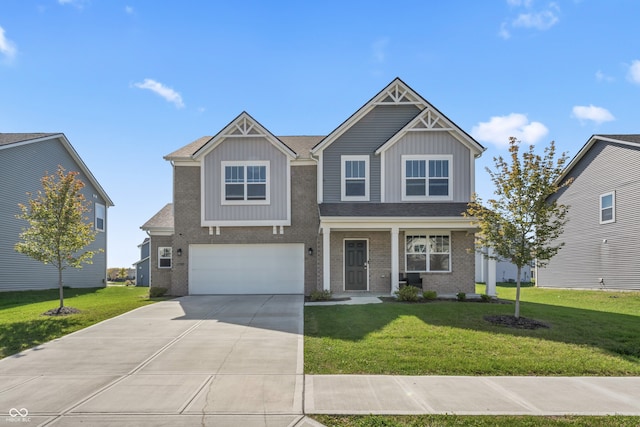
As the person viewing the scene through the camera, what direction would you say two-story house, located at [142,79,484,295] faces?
facing the viewer

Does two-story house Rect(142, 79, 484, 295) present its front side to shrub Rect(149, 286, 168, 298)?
no

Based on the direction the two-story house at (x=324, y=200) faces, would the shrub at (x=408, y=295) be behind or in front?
in front

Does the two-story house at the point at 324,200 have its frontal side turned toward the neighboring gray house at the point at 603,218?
no

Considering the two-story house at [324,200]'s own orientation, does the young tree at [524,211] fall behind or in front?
in front

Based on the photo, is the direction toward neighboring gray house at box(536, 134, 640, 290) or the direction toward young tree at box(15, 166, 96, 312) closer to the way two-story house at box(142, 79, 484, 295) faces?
the young tree

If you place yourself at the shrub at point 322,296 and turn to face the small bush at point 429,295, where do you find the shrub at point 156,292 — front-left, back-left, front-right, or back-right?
back-left

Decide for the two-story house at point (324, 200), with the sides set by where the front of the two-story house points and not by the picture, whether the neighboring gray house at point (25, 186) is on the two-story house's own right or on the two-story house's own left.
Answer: on the two-story house's own right

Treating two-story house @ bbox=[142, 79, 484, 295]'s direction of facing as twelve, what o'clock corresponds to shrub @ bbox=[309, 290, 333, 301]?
The shrub is roughly at 12 o'clock from the two-story house.
